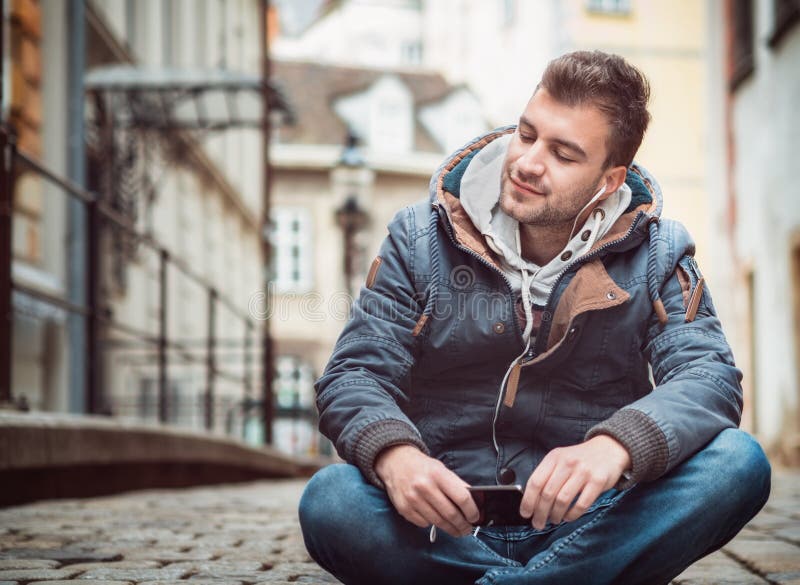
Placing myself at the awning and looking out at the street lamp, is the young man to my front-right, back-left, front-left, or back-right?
back-right

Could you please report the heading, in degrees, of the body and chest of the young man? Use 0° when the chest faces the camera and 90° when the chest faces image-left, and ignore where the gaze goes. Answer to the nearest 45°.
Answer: approximately 0°

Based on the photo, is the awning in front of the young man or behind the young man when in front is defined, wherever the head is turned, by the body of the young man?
behind

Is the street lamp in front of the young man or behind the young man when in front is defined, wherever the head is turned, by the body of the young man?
behind
